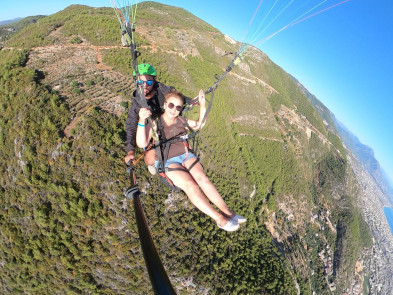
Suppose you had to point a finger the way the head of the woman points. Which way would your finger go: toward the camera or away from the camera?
toward the camera

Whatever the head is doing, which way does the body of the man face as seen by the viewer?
toward the camera
